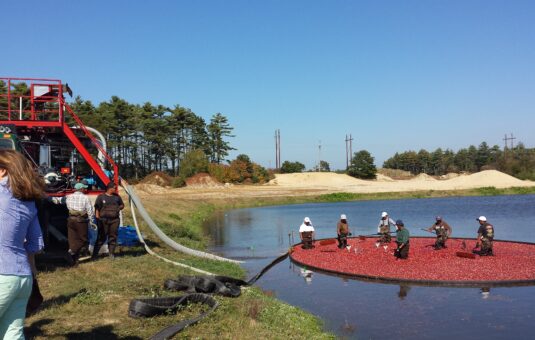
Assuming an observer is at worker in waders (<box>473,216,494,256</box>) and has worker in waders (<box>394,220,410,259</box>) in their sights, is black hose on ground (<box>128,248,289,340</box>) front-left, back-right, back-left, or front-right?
front-left

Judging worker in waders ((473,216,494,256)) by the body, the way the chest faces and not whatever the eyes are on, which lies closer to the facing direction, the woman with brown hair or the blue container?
the blue container

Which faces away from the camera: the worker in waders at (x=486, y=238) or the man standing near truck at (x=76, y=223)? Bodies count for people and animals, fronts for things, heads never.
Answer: the man standing near truck

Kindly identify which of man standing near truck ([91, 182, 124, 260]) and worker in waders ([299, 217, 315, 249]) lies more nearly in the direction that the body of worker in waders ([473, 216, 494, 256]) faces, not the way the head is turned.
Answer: the worker in waders

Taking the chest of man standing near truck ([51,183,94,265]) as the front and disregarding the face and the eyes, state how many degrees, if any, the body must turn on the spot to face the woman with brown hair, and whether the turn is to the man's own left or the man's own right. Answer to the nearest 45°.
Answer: approximately 180°

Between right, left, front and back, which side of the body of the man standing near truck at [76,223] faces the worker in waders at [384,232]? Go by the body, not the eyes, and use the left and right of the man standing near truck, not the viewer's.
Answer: right

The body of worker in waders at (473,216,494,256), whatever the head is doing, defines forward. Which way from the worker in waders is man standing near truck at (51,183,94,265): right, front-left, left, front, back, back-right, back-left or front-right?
front-left

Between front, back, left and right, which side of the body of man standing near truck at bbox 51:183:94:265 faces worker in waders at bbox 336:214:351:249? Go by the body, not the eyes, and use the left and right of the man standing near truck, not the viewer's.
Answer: right

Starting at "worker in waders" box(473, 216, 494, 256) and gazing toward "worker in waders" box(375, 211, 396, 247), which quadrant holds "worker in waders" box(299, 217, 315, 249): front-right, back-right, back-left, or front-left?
front-left

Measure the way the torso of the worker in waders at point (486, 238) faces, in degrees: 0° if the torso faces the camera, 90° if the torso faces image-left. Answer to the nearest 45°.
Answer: approximately 90°

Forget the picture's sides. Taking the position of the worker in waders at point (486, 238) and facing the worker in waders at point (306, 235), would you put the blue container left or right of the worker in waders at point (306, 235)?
left
